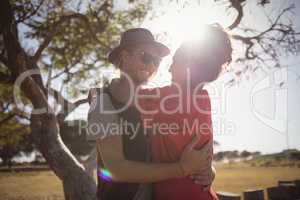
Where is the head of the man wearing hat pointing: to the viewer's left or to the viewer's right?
to the viewer's right

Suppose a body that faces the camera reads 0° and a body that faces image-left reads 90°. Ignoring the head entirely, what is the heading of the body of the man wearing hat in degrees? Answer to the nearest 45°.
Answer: approximately 315°
